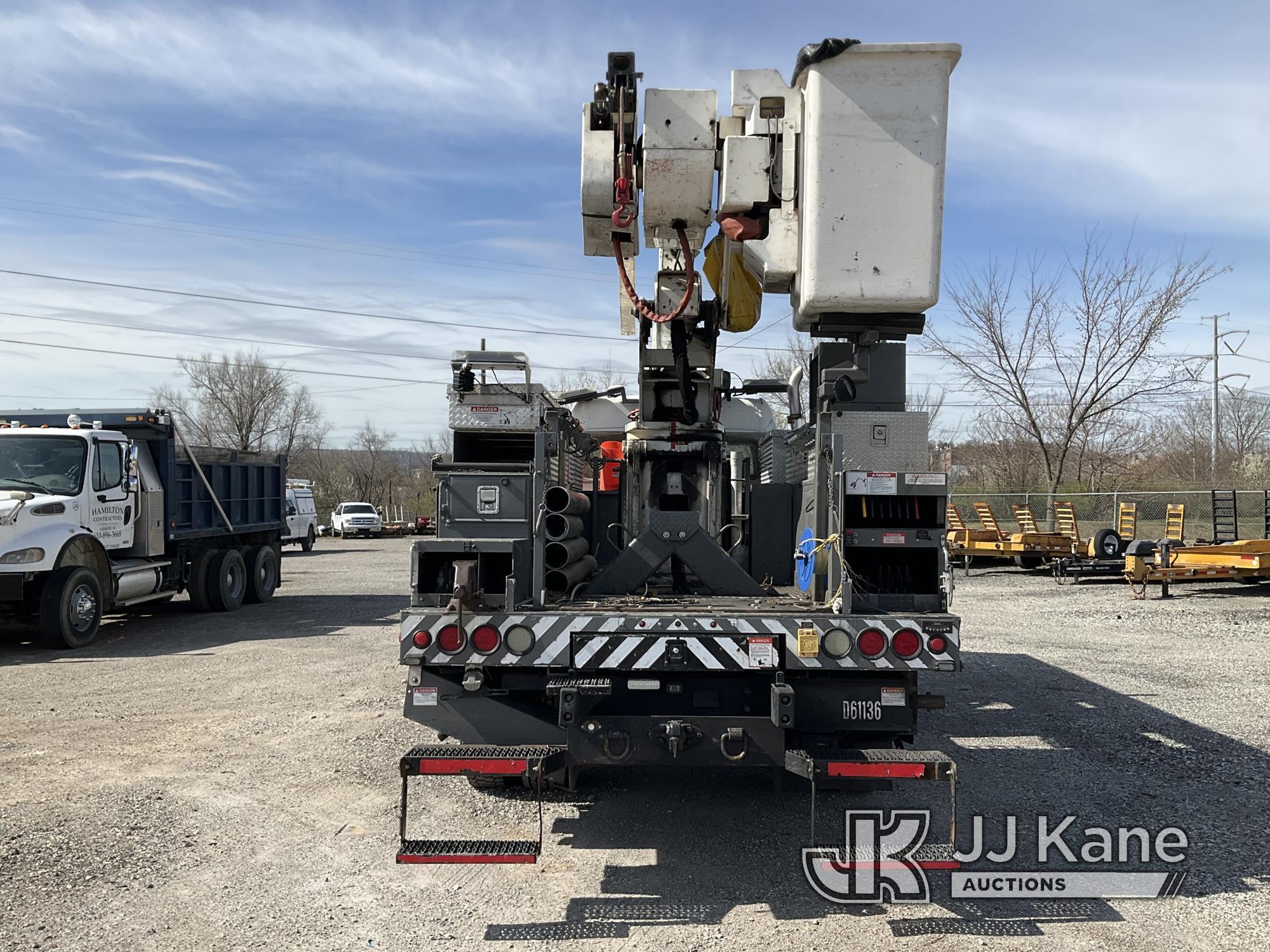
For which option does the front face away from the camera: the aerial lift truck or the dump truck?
the aerial lift truck

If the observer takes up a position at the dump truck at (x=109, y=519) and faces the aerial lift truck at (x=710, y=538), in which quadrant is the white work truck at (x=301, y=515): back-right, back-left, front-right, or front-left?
back-left

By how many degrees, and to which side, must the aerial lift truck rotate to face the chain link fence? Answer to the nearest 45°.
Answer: approximately 45° to its right

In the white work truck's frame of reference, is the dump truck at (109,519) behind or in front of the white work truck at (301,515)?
in front

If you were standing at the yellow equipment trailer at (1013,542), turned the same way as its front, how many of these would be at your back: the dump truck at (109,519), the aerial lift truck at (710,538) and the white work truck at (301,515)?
0

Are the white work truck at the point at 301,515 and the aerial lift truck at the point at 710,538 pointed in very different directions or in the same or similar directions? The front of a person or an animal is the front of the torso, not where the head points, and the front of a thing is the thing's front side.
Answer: very different directions

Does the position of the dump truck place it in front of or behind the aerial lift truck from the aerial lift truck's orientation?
in front

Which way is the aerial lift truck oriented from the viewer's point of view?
away from the camera

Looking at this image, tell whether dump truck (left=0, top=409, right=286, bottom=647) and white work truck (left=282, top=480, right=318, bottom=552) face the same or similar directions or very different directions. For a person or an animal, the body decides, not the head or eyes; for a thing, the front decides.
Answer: same or similar directions

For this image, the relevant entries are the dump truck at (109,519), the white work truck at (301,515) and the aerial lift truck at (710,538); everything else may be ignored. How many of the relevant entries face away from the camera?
1

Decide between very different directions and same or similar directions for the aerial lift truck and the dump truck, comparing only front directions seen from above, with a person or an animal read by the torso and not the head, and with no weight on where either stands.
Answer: very different directions

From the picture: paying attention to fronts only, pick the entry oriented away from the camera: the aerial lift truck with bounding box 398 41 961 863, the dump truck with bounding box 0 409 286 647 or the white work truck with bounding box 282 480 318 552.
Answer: the aerial lift truck

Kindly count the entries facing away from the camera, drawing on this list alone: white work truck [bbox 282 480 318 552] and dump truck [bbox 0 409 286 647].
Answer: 0

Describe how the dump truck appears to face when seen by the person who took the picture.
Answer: facing the viewer and to the left of the viewer

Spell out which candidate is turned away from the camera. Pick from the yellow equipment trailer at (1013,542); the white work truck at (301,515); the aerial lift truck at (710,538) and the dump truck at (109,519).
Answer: the aerial lift truck

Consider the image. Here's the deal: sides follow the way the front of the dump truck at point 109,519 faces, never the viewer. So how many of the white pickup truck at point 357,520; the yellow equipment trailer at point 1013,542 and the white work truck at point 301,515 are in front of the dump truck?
0

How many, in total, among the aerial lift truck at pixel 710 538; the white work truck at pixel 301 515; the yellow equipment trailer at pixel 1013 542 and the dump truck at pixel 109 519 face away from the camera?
1

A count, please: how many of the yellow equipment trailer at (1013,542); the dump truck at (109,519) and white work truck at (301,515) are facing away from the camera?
0

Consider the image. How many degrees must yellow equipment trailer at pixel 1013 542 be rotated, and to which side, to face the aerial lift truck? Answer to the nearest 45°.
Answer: approximately 45° to its left

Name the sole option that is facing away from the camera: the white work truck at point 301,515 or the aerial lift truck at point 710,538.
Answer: the aerial lift truck

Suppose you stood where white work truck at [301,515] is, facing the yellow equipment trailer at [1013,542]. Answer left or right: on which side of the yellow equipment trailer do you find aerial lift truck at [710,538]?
right

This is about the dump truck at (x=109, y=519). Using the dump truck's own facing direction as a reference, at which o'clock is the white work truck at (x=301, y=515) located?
The white work truck is roughly at 5 o'clock from the dump truck.
